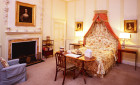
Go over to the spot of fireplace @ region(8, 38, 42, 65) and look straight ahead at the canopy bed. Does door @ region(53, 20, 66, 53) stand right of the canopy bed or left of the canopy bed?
left

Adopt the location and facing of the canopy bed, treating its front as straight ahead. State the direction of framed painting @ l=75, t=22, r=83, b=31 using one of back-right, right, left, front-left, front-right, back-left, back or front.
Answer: right

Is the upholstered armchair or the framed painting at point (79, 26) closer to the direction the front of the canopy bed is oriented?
the upholstered armchair

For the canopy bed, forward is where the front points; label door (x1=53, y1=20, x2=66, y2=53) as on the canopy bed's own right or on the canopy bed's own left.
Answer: on the canopy bed's own right

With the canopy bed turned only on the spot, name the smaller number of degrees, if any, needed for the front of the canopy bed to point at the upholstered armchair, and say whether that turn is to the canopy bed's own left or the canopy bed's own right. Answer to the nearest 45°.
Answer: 0° — it already faces it

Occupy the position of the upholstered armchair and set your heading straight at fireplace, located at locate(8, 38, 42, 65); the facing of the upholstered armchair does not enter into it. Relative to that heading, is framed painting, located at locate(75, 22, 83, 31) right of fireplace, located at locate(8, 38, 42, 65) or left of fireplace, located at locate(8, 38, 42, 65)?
right

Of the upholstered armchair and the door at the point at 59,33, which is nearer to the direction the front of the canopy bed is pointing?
the upholstered armchair

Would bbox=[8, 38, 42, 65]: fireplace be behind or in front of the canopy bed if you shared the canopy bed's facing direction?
in front

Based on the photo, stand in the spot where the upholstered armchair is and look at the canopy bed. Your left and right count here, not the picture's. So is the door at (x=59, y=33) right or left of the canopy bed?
left

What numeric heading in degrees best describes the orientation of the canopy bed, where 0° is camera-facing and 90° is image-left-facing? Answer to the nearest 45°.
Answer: approximately 45°
